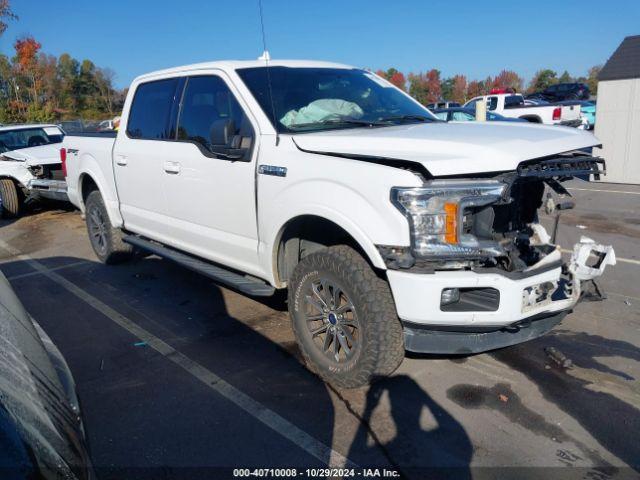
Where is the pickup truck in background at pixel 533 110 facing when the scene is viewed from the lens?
facing away from the viewer and to the left of the viewer

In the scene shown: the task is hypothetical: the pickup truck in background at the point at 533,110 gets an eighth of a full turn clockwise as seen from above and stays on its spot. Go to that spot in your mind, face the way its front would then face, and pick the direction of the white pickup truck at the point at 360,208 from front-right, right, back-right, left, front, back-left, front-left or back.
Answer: back

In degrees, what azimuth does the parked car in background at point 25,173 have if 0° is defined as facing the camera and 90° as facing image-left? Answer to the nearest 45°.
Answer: approximately 315°

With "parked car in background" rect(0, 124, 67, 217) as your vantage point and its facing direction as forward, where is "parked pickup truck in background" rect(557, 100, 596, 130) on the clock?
"parked pickup truck in background" rect(557, 100, 596, 130) is roughly at 10 o'clock from "parked car in background" rect(0, 124, 67, 217).

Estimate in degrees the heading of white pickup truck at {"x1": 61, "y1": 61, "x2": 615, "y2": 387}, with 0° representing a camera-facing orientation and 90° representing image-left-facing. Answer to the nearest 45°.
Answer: approximately 315°

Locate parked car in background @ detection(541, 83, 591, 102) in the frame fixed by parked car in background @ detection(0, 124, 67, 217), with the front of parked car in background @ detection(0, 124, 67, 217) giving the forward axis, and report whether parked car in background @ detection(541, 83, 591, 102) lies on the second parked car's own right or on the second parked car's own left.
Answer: on the second parked car's own left

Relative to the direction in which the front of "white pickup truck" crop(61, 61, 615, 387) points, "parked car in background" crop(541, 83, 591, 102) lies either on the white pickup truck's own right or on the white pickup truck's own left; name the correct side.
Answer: on the white pickup truck's own left

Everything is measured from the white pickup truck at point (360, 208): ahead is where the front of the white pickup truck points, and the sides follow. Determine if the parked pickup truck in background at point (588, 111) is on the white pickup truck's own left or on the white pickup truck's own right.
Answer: on the white pickup truck's own left

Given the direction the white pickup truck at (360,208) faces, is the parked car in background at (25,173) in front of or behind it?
behind
